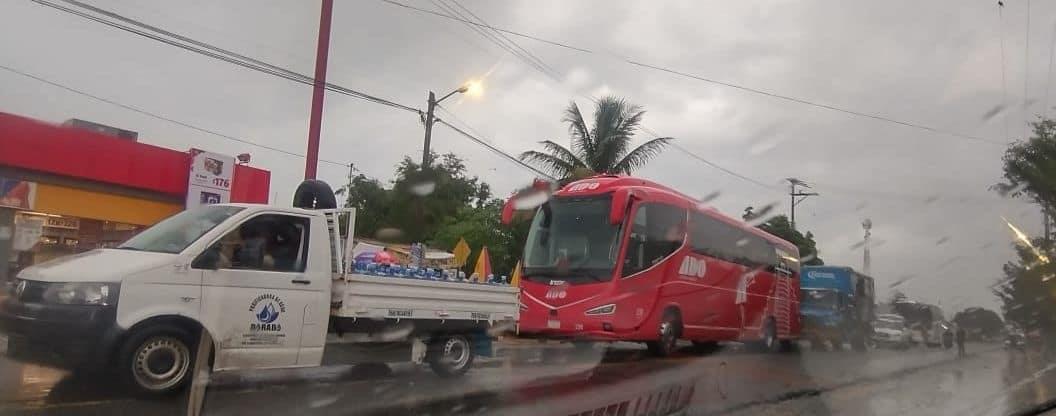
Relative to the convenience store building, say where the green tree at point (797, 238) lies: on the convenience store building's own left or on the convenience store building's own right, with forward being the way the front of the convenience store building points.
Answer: on the convenience store building's own left

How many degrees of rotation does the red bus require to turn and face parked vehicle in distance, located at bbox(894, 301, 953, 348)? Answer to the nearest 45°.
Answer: approximately 180°

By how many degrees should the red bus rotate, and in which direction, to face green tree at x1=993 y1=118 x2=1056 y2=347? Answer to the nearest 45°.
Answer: approximately 180°

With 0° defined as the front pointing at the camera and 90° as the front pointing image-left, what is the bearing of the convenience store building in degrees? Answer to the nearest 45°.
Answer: approximately 315°

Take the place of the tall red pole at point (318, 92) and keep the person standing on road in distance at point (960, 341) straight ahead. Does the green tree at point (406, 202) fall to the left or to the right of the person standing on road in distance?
left

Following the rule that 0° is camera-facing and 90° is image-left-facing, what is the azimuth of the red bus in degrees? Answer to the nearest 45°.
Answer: approximately 45°

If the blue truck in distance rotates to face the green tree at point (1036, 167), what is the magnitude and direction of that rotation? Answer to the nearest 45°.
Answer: approximately 90° to its left

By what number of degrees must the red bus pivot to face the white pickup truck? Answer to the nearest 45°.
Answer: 0° — it already faces it

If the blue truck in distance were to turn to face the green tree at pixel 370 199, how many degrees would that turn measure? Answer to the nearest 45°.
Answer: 0° — it already faces it
